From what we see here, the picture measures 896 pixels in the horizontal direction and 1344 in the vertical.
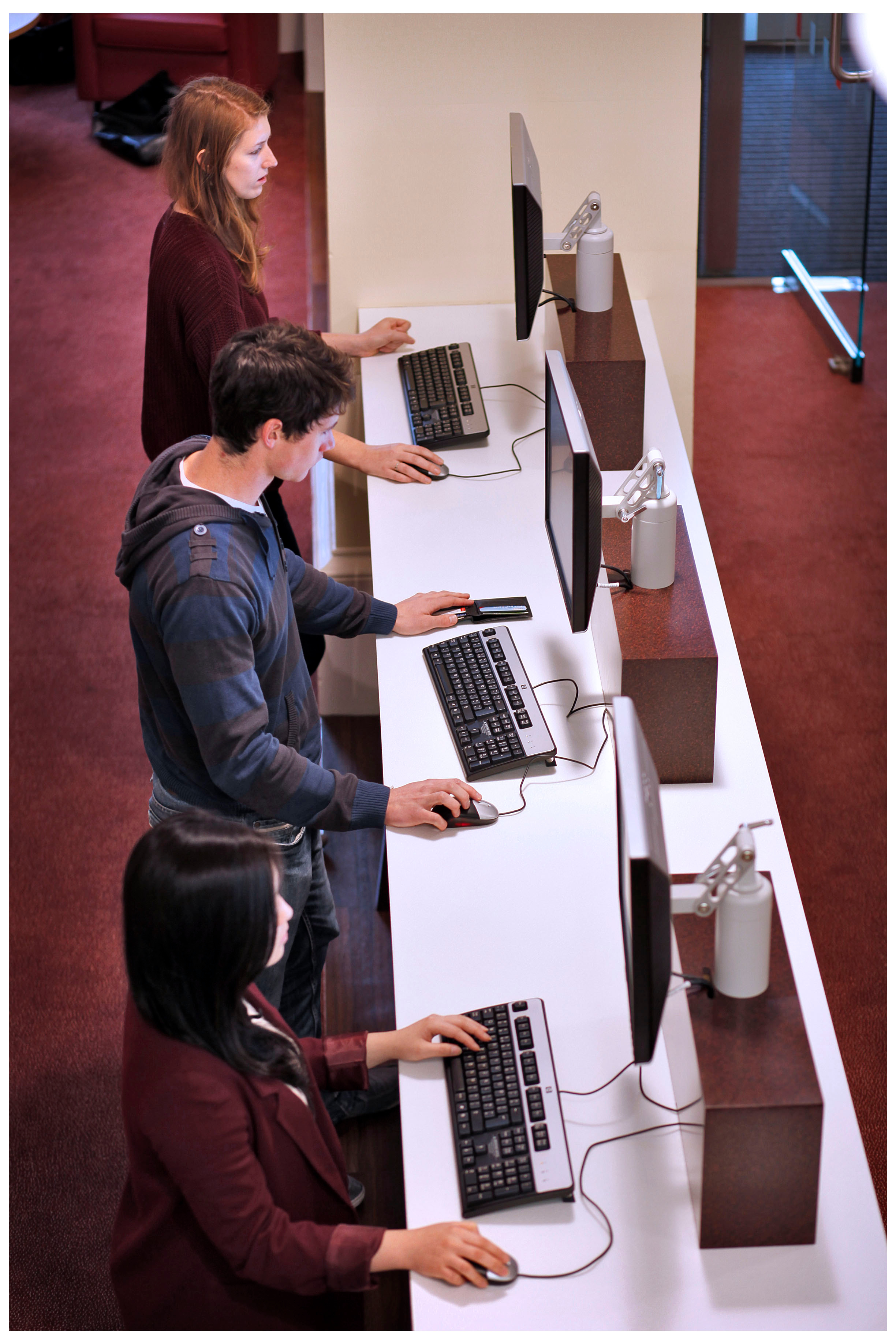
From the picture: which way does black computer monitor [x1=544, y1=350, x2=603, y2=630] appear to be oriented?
to the viewer's left

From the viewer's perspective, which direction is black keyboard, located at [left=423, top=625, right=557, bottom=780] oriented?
to the viewer's left

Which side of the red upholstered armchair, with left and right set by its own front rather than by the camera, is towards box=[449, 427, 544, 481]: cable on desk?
front

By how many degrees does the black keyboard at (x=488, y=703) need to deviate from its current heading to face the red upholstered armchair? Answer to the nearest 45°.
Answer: approximately 90° to its right

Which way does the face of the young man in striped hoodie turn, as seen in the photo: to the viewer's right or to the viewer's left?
to the viewer's right

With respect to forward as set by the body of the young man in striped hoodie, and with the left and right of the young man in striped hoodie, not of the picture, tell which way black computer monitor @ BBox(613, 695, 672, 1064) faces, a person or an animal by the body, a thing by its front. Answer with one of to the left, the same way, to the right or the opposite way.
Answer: the opposite way

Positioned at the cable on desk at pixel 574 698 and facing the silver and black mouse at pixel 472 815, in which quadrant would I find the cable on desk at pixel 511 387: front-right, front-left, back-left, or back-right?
back-right

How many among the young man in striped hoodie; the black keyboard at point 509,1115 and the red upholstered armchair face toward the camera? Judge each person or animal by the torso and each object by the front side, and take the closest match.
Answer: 1

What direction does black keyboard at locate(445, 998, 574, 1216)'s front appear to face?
to the viewer's left

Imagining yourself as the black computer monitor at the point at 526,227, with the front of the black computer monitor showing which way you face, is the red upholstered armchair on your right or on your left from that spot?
on your right

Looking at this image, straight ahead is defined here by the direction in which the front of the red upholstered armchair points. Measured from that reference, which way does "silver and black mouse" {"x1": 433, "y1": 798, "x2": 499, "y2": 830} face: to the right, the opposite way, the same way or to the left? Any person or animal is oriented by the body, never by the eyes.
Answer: to the left

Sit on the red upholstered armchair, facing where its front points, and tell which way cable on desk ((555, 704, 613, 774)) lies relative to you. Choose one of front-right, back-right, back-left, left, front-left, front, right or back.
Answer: front

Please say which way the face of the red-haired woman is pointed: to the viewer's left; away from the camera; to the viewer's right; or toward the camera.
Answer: to the viewer's right

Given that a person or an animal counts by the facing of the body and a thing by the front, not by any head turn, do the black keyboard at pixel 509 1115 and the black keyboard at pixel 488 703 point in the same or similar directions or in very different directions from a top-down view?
same or similar directions

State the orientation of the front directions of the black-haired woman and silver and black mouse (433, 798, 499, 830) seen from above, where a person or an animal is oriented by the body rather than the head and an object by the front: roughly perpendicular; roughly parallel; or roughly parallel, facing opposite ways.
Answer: roughly parallel

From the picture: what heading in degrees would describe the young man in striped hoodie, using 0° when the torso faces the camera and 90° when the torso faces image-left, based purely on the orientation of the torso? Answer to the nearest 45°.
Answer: approximately 270°

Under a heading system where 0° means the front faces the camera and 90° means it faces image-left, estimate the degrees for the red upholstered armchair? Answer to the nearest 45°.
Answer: approximately 0°
